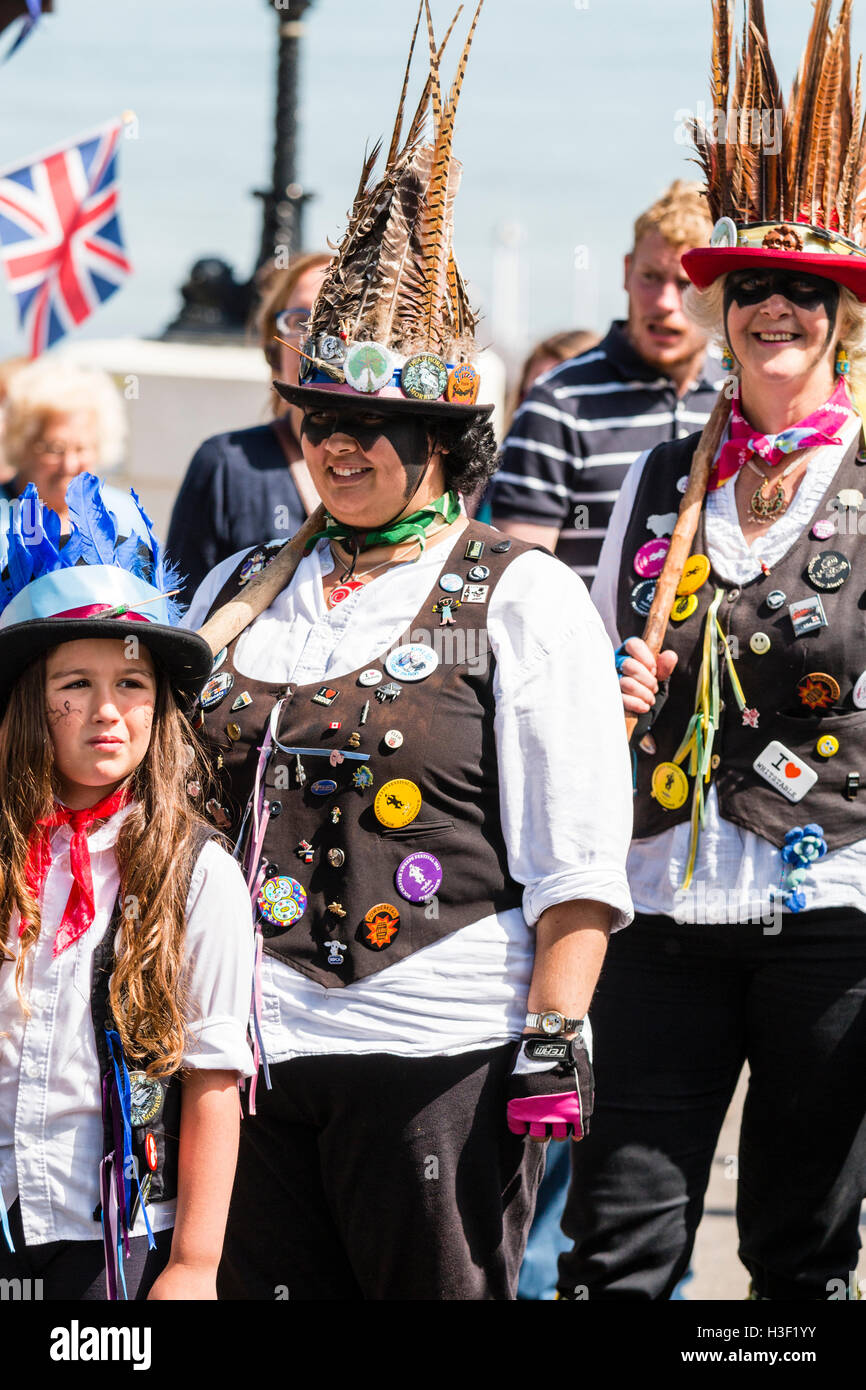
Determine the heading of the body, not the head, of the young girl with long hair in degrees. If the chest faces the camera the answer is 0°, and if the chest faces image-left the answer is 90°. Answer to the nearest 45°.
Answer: approximately 45°

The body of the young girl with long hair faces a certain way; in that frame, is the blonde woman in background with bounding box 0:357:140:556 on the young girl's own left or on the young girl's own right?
on the young girl's own right

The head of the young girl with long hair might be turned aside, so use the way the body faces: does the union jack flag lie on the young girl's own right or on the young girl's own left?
on the young girl's own right

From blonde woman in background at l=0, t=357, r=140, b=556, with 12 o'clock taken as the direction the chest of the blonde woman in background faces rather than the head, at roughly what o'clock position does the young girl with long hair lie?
The young girl with long hair is roughly at 12 o'clock from the blonde woman in background.

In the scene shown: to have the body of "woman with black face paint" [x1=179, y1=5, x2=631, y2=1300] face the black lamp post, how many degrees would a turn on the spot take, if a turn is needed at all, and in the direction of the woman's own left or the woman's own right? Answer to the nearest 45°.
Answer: approximately 135° to the woman's own right

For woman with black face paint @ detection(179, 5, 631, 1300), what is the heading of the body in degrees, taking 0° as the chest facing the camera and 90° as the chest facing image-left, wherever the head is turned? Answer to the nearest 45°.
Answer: approximately 45°

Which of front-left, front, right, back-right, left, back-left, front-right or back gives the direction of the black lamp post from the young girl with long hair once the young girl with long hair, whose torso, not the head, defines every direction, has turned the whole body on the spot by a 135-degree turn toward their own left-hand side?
left

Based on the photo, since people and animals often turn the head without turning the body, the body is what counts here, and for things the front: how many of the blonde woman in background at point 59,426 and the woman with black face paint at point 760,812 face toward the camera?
2

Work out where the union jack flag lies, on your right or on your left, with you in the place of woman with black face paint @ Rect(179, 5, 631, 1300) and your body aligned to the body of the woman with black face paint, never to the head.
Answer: on your right

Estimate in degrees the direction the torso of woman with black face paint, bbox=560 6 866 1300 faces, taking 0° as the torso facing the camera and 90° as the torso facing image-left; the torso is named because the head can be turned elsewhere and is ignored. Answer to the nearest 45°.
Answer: approximately 0°

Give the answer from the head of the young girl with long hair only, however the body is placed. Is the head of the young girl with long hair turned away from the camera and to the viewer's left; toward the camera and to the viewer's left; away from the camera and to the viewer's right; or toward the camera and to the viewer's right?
toward the camera and to the viewer's right
